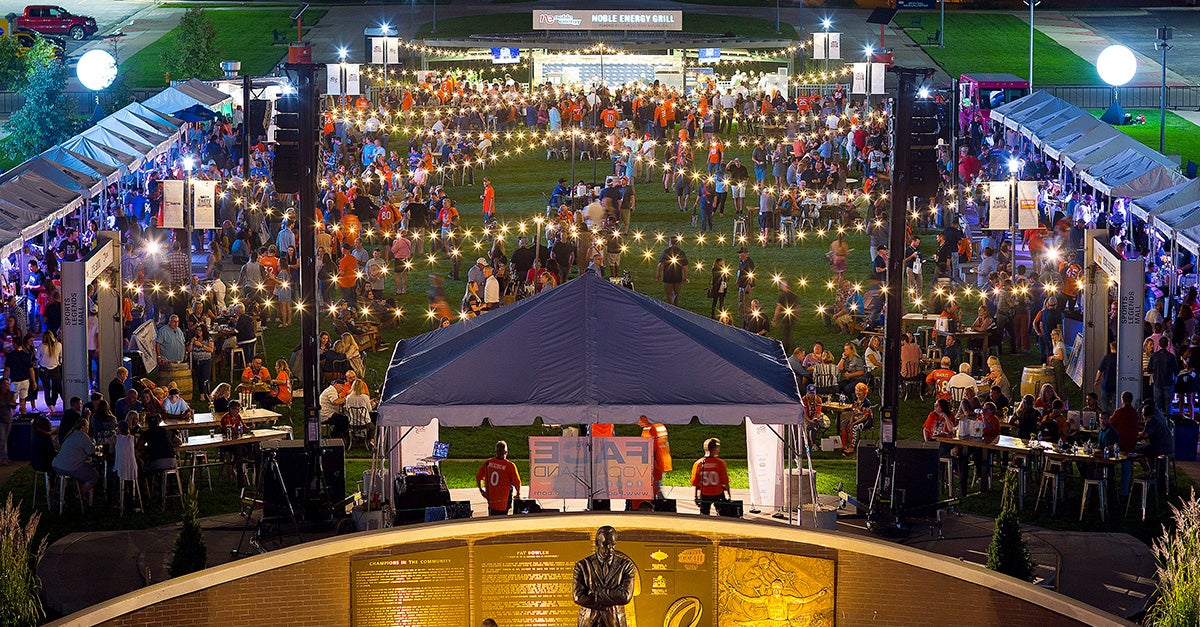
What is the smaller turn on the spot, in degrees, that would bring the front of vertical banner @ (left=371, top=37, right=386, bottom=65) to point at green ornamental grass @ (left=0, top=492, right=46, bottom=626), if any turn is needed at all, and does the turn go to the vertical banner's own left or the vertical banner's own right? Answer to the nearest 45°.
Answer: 0° — it already faces it

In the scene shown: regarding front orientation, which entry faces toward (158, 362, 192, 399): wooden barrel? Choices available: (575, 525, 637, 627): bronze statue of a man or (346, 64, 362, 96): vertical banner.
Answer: the vertical banner

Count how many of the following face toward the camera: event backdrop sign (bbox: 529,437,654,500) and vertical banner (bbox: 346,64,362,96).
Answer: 1

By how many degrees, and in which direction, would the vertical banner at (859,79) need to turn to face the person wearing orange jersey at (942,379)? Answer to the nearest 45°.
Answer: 0° — it already faces them

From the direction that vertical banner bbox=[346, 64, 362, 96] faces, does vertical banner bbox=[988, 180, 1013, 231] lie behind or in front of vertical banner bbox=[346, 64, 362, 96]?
in front

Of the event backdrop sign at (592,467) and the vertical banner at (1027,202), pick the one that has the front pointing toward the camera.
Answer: the vertical banner

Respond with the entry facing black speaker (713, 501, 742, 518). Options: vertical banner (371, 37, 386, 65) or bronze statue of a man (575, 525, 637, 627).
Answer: the vertical banner

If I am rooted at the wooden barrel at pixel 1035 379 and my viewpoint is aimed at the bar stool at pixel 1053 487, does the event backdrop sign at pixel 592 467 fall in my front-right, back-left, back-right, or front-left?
front-right

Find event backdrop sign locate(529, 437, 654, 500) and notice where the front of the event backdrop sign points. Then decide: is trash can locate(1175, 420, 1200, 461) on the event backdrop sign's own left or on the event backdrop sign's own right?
on the event backdrop sign's own right

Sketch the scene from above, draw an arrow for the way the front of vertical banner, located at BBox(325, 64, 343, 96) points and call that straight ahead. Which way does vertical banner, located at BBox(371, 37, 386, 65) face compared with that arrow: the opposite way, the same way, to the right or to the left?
the same way

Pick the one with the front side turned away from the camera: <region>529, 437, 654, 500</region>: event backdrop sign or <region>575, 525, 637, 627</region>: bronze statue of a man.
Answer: the event backdrop sign

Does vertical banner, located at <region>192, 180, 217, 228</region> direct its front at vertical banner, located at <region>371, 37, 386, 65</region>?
no

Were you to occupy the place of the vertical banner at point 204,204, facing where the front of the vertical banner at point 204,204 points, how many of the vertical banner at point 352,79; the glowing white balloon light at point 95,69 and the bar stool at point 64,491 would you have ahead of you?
1

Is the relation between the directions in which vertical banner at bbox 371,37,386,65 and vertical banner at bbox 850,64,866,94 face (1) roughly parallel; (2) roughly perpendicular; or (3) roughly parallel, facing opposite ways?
roughly parallel

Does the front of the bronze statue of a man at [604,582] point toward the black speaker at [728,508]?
no

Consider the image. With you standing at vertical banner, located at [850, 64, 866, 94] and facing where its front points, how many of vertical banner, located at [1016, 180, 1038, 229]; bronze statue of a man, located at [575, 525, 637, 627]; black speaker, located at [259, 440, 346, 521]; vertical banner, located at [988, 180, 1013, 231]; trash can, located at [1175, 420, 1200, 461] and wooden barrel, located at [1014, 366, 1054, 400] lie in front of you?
6

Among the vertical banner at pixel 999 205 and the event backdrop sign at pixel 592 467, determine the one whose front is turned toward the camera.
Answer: the vertical banner

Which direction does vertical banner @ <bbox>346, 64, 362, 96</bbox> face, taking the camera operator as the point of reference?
facing the viewer

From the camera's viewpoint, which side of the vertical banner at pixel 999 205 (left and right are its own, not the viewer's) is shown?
front

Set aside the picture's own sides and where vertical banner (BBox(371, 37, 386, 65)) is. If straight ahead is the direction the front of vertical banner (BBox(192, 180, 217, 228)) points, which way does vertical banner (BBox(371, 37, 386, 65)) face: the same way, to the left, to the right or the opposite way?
the same way

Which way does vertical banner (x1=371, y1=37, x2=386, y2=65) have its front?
toward the camera
